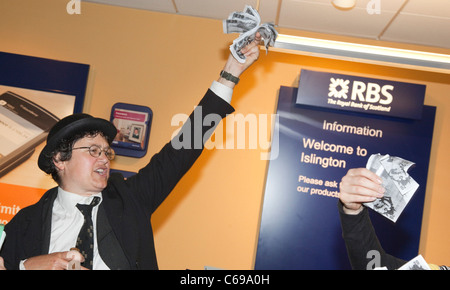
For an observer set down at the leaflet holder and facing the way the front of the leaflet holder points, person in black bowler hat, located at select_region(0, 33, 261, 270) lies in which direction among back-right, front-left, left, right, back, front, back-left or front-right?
front

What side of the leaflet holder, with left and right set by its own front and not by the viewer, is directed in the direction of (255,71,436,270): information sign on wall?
left

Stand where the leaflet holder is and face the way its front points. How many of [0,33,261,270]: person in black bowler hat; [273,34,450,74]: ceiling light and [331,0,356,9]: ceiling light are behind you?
0

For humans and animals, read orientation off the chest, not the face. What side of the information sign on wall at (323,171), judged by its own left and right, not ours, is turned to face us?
front

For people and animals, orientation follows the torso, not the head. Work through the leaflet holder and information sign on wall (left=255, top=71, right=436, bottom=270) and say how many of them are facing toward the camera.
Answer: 2

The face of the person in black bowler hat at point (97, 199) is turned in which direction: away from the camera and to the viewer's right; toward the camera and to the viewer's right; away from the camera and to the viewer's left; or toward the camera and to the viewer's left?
toward the camera and to the viewer's right

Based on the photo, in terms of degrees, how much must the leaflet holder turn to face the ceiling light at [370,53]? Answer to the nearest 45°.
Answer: approximately 45° to its left

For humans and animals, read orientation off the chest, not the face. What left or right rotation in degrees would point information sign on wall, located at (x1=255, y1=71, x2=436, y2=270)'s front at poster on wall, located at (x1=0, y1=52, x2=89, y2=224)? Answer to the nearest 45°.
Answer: approximately 90° to its right

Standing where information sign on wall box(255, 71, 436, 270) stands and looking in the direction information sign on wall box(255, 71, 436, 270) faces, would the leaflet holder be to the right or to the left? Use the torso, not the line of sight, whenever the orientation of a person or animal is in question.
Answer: on its right

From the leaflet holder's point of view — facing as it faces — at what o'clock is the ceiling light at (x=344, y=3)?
The ceiling light is roughly at 10 o'clock from the leaflet holder.

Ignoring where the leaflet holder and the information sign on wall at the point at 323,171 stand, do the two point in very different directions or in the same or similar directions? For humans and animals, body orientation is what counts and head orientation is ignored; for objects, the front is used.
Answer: same or similar directions

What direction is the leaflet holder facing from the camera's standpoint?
toward the camera
